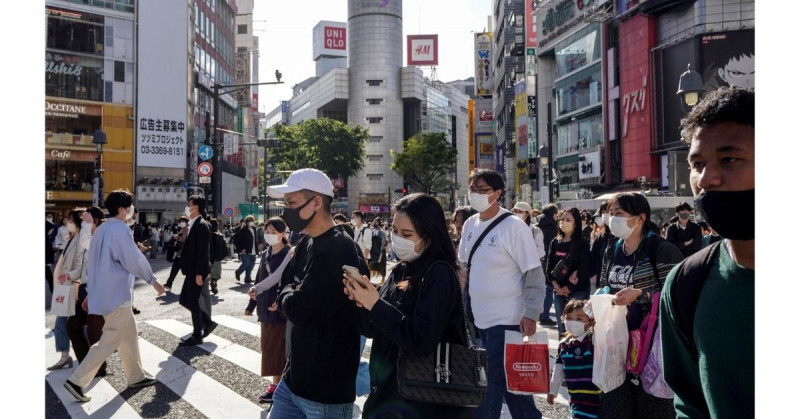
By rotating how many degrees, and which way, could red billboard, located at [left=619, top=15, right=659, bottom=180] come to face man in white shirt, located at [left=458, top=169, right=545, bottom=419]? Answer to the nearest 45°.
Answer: approximately 45° to its left

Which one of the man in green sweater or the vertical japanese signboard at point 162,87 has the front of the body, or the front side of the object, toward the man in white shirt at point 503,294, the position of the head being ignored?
the vertical japanese signboard

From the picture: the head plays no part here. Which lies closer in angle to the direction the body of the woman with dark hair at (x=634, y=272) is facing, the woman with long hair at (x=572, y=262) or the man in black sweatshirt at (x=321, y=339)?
the man in black sweatshirt

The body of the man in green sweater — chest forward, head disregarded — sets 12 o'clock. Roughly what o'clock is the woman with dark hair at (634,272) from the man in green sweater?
The woman with dark hair is roughly at 4 o'clock from the man in green sweater.

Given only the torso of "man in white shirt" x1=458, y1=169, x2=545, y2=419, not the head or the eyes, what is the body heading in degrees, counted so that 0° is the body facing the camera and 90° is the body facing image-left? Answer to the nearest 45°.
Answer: approximately 45°
